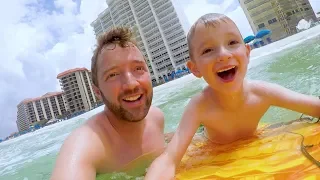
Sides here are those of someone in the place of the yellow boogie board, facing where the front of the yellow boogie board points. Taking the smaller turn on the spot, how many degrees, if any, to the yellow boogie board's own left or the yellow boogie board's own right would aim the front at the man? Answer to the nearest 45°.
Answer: approximately 90° to the yellow boogie board's own right

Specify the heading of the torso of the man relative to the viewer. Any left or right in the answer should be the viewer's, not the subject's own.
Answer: facing the viewer and to the right of the viewer

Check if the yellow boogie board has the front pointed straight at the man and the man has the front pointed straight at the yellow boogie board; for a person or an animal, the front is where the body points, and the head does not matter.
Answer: no

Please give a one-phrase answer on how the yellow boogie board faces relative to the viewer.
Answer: facing the viewer

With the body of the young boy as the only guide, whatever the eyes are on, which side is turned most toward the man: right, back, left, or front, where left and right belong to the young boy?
right

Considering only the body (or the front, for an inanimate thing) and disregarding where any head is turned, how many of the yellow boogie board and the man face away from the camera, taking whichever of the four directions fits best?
0

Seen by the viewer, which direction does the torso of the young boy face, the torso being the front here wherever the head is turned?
toward the camera
